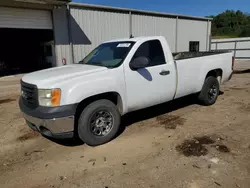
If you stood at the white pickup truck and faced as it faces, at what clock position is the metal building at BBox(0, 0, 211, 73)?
The metal building is roughly at 4 o'clock from the white pickup truck.

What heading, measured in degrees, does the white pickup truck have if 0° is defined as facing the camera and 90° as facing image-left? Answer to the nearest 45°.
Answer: approximately 45°
